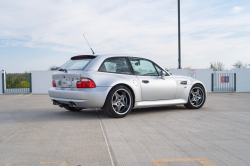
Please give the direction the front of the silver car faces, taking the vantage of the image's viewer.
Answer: facing away from the viewer and to the right of the viewer

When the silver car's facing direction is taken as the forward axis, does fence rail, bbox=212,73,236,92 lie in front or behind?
in front

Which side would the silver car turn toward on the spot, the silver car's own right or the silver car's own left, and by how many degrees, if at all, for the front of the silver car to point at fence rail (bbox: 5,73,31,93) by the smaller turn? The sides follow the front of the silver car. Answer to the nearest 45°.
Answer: approximately 90° to the silver car's own left

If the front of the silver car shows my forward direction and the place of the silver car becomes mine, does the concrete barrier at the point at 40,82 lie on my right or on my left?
on my left

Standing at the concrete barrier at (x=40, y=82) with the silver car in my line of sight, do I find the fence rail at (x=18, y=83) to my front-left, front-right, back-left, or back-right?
back-right
